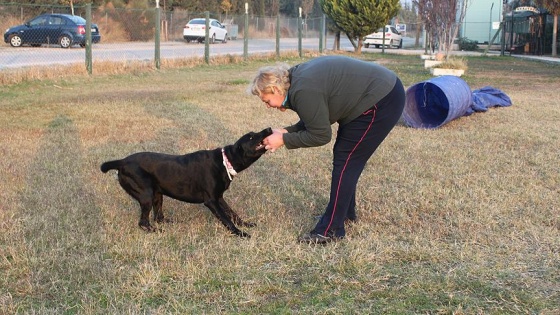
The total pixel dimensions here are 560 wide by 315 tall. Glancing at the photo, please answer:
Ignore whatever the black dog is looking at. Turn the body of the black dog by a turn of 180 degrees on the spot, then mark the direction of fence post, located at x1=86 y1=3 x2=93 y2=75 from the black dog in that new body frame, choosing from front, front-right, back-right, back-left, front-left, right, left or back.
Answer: right

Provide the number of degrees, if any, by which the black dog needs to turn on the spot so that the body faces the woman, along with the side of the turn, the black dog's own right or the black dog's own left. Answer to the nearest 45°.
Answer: approximately 45° to the black dog's own right

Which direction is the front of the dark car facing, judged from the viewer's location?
facing away from the viewer and to the left of the viewer

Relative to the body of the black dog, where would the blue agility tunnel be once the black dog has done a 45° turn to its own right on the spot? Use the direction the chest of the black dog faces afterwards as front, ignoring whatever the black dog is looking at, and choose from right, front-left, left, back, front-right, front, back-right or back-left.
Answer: left

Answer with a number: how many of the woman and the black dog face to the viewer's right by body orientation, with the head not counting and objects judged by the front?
1

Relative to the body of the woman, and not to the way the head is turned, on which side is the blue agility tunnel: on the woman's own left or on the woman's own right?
on the woman's own right

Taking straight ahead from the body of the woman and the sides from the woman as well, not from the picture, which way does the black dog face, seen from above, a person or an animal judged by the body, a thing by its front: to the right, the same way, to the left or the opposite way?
the opposite way

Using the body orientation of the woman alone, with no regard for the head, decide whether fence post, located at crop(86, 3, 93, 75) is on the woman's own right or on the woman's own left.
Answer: on the woman's own right

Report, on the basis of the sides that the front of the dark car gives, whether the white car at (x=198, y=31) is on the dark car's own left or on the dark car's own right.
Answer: on the dark car's own right

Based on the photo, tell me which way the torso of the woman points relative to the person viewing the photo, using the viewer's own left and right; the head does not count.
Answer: facing to the left of the viewer

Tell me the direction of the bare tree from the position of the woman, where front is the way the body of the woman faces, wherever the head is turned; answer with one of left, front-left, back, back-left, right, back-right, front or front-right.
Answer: right

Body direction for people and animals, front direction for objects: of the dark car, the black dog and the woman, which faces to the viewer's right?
the black dog

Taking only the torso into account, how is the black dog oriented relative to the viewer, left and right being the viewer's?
facing to the right of the viewer

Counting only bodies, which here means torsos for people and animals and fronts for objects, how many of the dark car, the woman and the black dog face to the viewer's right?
1

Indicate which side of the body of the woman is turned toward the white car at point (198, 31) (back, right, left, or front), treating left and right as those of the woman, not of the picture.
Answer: right

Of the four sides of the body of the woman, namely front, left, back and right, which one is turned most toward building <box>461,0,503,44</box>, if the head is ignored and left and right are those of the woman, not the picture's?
right

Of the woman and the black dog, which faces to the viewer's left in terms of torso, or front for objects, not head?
the woman
